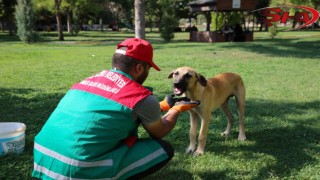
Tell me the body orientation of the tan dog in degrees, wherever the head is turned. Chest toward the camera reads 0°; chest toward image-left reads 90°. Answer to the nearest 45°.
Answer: approximately 45°

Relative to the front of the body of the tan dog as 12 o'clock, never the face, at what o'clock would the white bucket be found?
The white bucket is roughly at 1 o'clock from the tan dog.
